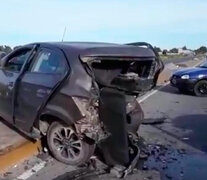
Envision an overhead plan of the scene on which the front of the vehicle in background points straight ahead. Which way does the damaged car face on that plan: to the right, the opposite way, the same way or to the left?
to the right

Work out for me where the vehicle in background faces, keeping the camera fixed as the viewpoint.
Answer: facing the viewer and to the left of the viewer

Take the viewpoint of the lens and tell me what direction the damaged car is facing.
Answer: facing away from the viewer and to the left of the viewer

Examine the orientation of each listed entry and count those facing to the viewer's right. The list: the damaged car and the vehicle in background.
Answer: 0

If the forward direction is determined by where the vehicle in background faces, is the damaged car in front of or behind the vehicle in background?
in front

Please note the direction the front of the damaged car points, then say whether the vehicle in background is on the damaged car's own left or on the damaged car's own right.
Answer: on the damaged car's own right
